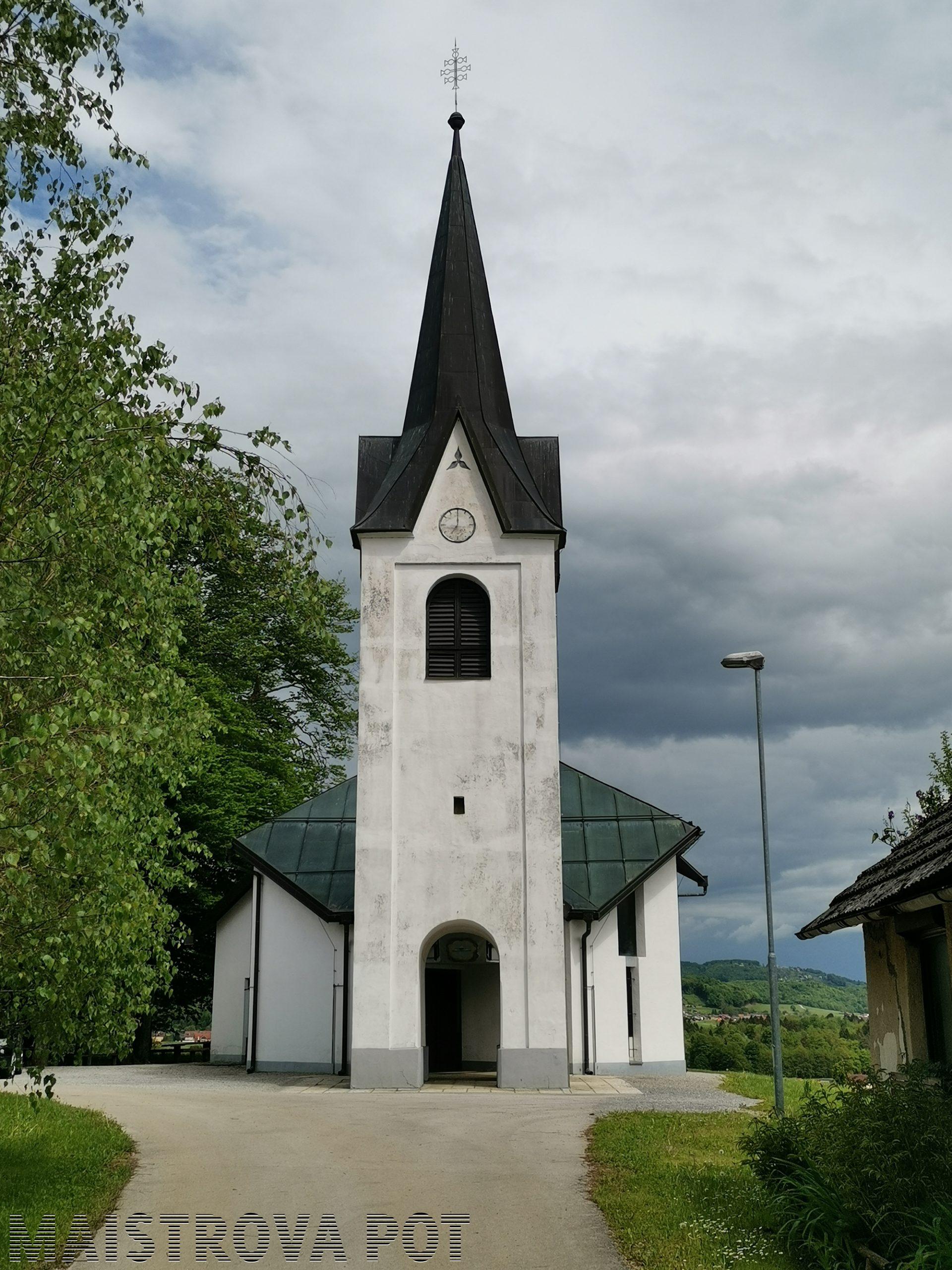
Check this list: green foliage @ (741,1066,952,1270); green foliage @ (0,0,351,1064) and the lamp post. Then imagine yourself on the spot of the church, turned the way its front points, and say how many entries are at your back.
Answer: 0

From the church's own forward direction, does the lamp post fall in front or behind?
in front

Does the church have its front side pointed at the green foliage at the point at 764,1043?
no

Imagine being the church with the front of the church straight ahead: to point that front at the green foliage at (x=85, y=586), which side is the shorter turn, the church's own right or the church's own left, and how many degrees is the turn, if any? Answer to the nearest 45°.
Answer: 0° — it already faces it

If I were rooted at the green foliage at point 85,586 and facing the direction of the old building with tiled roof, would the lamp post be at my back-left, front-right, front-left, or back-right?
front-left

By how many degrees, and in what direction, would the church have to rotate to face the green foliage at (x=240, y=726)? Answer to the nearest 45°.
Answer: approximately 135° to its right

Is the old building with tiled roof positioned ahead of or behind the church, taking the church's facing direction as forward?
ahead

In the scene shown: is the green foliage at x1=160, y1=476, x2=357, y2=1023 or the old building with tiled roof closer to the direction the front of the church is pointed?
the old building with tiled roof

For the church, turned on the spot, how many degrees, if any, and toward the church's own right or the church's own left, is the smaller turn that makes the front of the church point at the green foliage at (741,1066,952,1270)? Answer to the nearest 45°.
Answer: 0° — it already faces it

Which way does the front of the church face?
toward the camera
